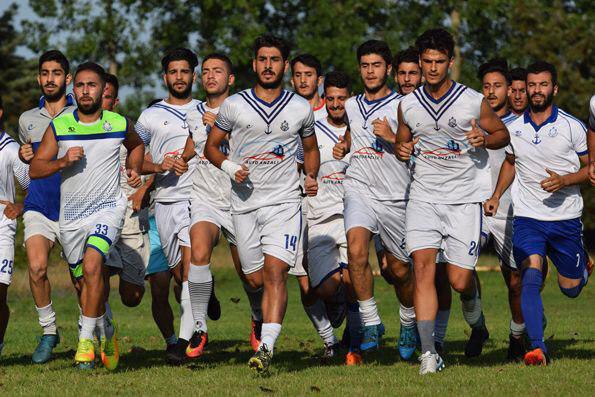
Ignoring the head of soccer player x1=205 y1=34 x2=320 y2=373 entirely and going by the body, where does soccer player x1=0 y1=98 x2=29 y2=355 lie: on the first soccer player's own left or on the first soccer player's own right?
on the first soccer player's own right

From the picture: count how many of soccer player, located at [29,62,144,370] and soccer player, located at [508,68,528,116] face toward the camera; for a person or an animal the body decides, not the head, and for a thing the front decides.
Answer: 2

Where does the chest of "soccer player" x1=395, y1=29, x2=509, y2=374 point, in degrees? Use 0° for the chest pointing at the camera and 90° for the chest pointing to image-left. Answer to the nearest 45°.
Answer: approximately 0°
